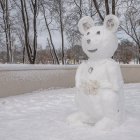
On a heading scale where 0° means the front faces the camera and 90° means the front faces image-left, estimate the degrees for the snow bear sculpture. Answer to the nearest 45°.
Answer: approximately 45°

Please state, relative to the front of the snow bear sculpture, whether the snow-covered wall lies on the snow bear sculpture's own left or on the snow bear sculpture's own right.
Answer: on the snow bear sculpture's own right
